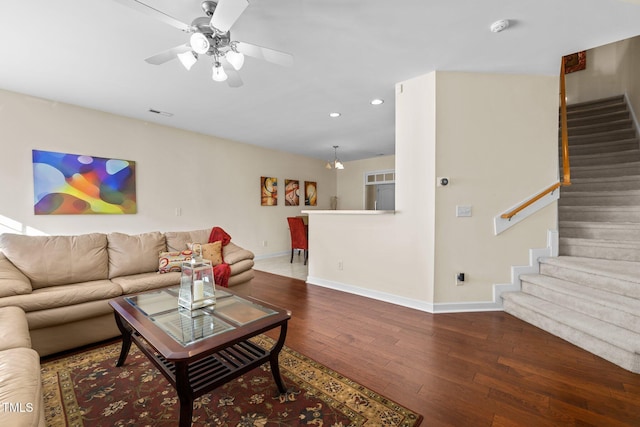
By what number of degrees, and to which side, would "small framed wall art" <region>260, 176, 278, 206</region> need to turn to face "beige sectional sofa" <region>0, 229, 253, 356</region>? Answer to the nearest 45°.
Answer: approximately 90° to its right

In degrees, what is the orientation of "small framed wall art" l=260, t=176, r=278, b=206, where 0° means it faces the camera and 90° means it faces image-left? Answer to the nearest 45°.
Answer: approximately 315°

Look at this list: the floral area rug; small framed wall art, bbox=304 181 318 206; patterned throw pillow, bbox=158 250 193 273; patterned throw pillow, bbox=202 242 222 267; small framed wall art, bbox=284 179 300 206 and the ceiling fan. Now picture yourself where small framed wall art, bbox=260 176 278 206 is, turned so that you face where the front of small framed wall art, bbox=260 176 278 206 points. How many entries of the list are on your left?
2

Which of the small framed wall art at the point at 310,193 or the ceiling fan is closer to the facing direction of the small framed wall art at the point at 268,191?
the ceiling fan

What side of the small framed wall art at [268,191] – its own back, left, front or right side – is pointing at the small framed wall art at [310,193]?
left

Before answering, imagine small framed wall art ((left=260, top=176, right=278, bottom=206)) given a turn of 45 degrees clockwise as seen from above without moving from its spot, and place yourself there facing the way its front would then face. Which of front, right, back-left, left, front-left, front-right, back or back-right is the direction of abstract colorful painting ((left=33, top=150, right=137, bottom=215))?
front-right

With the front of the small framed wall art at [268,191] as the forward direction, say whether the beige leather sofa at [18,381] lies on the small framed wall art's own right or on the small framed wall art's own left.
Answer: on the small framed wall art's own right

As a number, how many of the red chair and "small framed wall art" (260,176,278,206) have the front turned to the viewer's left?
0

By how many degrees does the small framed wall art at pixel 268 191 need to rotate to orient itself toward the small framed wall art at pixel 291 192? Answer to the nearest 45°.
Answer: approximately 90° to its left

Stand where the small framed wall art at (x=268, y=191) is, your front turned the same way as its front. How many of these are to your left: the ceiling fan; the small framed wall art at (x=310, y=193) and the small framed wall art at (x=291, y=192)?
2

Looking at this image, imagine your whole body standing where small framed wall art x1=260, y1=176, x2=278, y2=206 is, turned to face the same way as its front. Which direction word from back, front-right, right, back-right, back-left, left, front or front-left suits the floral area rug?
front-right
